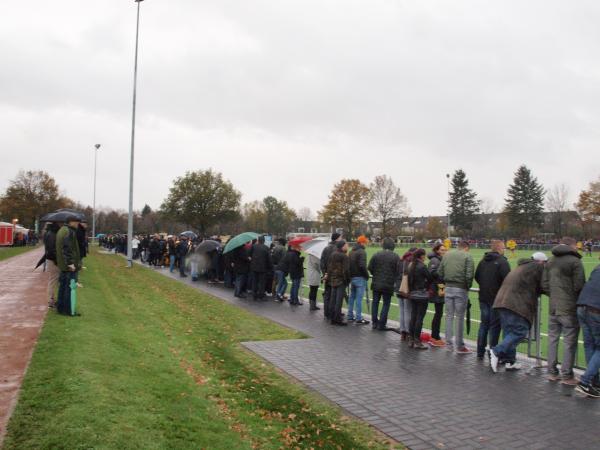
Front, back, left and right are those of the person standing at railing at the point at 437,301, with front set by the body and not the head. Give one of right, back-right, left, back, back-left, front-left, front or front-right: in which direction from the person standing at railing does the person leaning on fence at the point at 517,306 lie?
front-right

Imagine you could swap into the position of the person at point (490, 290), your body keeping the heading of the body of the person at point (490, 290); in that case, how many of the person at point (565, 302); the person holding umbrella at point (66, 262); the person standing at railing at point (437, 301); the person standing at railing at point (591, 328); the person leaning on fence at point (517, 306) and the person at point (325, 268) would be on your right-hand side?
3

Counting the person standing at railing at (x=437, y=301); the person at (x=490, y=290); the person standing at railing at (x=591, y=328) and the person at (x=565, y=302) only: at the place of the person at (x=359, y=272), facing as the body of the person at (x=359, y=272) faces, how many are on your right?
4

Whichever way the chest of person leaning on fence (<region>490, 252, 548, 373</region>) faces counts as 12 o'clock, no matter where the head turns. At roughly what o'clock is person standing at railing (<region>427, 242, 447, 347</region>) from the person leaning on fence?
The person standing at railing is roughly at 9 o'clock from the person leaning on fence.

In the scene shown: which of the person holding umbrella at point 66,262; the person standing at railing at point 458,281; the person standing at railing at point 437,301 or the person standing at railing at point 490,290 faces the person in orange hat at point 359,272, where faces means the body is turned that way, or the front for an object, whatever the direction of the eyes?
the person holding umbrella

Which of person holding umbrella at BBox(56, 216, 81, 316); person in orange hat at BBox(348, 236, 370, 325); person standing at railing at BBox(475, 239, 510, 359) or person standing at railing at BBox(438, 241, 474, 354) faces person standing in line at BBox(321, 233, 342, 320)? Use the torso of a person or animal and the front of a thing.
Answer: the person holding umbrella

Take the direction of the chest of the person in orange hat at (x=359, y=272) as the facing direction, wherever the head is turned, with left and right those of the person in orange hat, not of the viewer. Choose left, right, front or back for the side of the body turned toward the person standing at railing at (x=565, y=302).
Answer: right

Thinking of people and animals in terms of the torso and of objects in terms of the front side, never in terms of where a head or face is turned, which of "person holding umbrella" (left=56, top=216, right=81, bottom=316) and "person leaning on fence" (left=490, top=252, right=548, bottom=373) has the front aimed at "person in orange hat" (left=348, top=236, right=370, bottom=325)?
the person holding umbrella

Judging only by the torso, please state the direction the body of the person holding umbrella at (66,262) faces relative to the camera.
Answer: to the viewer's right

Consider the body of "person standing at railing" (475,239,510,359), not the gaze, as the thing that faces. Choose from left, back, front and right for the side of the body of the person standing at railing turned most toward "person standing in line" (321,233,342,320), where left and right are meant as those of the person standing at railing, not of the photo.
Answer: left

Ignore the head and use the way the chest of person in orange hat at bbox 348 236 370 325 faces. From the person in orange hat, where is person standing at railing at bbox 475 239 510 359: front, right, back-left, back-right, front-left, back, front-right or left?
right

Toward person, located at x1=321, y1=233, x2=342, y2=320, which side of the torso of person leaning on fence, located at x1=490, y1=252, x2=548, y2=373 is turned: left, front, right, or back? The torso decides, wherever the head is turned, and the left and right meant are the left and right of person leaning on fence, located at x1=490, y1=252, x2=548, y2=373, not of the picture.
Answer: left

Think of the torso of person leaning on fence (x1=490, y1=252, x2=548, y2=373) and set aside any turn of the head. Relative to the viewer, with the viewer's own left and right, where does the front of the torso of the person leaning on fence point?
facing away from the viewer and to the right of the viewer

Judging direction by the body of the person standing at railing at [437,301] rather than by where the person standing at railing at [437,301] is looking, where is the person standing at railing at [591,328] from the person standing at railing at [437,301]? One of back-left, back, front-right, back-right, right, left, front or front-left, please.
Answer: front-right

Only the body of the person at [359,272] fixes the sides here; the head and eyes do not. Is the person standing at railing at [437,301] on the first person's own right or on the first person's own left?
on the first person's own right
